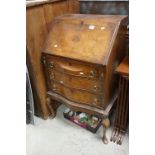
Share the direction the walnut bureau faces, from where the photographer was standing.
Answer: facing the viewer and to the left of the viewer
